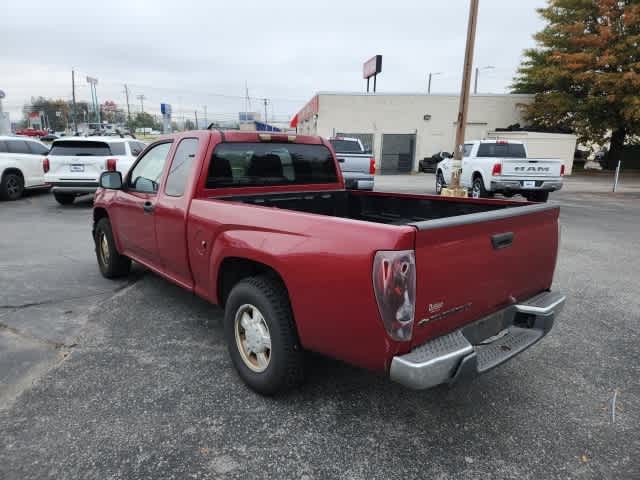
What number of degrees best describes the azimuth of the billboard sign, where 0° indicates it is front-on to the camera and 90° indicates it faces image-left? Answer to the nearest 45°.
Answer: approximately 45°

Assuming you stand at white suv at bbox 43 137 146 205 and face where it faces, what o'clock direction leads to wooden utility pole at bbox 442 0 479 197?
The wooden utility pole is roughly at 2 o'clock from the white suv.

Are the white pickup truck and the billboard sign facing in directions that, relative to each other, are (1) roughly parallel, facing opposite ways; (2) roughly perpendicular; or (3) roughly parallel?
roughly perpendicular

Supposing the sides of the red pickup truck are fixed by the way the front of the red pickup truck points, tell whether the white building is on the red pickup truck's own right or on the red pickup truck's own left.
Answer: on the red pickup truck's own right

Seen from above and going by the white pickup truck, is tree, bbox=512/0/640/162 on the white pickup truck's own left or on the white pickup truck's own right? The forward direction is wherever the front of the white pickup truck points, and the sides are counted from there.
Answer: on the white pickup truck's own right

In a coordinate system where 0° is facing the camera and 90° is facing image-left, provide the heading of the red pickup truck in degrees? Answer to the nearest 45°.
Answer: approximately 135°

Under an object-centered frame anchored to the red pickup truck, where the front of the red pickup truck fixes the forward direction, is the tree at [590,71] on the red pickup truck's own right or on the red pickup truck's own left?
on the red pickup truck's own right

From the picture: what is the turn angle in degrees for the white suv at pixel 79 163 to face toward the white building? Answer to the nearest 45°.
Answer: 0° — it already faces it

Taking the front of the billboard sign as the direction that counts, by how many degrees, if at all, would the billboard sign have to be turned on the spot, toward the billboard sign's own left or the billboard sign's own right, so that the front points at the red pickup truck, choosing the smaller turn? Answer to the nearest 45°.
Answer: approximately 45° to the billboard sign's own left

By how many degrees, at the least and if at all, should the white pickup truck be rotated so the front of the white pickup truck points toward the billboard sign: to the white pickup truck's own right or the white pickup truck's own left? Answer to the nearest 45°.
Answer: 0° — it already faces it
